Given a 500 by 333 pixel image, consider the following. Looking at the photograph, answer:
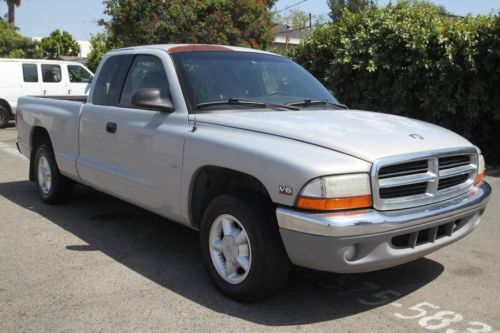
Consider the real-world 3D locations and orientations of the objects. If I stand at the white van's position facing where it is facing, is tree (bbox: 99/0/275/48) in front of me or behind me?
in front

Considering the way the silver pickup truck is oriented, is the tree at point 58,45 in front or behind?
behind

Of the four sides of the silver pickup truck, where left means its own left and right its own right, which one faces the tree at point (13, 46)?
back

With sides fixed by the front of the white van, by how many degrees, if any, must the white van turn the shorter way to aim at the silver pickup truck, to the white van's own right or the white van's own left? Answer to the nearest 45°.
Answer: approximately 90° to the white van's own right

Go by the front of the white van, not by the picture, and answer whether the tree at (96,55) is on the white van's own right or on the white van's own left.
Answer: on the white van's own left

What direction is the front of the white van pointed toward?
to the viewer's right

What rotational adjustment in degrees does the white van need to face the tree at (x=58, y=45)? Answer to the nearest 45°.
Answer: approximately 90° to its left

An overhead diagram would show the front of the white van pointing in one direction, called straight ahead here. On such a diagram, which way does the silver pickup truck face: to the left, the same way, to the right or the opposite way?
to the right

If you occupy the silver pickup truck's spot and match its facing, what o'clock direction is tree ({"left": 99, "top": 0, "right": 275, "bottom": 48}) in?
The tree is roughly at 7 o'clock from the silver pickup truck.

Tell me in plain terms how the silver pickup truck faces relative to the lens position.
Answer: facing the viewer and to the right of the viewer

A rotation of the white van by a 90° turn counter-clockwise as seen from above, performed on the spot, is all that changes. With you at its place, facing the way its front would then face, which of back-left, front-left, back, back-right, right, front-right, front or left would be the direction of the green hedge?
back-right

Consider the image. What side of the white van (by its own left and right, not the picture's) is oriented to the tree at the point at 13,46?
left

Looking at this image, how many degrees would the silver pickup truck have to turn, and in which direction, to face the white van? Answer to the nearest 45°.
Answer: approximately 180°

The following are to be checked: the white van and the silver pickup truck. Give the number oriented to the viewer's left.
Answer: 0
